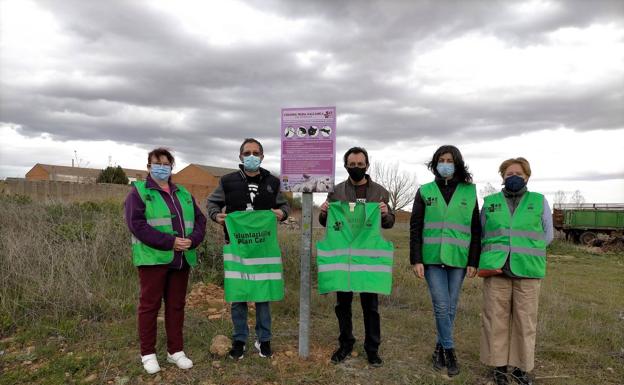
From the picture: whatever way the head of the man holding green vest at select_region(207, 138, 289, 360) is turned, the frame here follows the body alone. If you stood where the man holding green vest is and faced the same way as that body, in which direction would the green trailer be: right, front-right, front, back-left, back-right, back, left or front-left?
back-left

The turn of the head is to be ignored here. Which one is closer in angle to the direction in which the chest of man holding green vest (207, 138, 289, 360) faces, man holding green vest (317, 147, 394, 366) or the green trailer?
the man holding green vest

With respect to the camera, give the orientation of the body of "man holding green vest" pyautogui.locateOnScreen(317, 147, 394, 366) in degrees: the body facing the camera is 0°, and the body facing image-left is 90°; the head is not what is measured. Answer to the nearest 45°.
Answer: approximately 0°

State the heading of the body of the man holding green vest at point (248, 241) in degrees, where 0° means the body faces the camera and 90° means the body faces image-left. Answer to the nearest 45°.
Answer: approximately 0°

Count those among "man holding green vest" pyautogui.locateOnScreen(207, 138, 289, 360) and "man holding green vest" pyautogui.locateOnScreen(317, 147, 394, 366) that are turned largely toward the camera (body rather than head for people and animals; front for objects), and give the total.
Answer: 2

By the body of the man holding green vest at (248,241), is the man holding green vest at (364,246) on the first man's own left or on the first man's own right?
on the first man's own left

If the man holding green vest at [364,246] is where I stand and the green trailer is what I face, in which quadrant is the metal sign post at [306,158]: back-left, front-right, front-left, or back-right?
back-left

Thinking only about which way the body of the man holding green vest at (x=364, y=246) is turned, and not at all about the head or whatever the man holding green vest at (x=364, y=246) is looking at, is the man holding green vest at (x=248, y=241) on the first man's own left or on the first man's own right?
on the first man's own right
